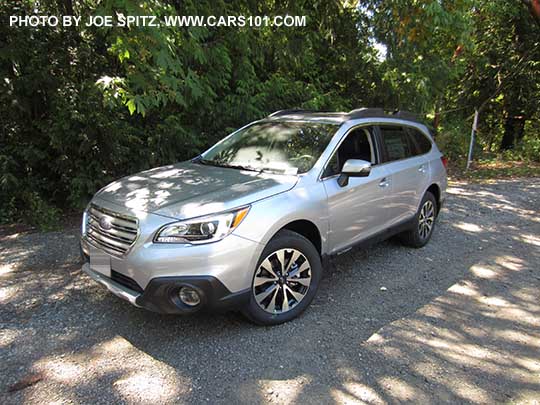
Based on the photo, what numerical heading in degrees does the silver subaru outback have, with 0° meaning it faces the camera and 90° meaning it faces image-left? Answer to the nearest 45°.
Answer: approximately 45°
